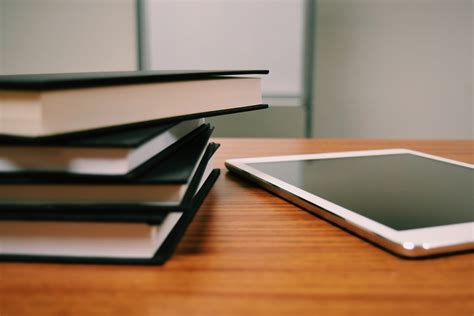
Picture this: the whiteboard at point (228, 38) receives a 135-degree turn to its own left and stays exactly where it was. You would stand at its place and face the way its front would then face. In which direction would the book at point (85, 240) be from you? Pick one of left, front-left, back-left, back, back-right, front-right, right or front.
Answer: back-right

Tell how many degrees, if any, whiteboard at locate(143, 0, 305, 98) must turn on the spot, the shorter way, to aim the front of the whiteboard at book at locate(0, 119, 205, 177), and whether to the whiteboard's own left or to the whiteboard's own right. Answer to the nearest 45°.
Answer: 0° — it already faces it

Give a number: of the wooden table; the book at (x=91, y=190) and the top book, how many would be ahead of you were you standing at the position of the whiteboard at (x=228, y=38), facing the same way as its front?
3

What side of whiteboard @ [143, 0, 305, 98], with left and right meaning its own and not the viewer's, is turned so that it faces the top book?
front

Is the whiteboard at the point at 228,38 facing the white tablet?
yes

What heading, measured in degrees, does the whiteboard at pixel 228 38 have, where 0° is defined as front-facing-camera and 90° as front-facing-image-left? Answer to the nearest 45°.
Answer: approximately 0°

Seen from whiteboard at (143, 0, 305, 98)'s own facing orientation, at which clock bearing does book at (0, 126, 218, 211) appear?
The book is roughly at 12 o'clock from the whiteboard.

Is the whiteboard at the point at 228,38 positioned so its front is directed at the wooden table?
yes
